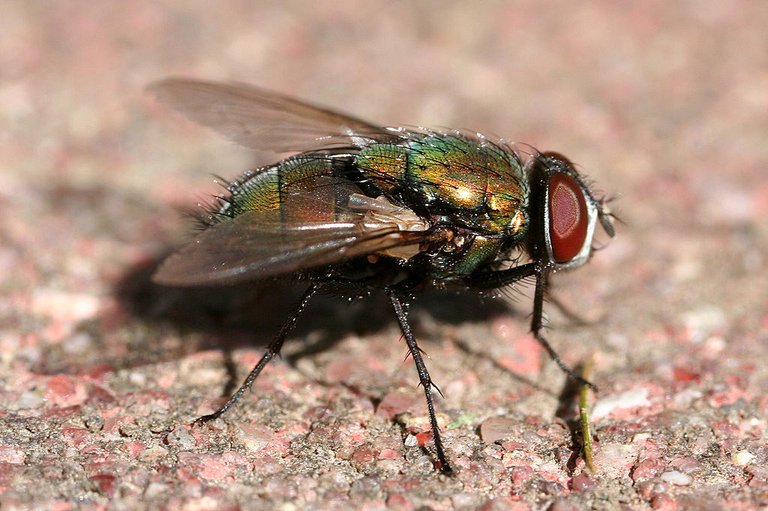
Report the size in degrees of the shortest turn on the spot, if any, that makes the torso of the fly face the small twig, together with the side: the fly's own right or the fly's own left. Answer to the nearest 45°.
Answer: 0° — it already faces it

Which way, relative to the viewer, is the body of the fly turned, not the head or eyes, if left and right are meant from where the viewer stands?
facing to the right of the viewer

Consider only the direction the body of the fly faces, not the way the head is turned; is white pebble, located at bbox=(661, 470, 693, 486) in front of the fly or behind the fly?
in front
